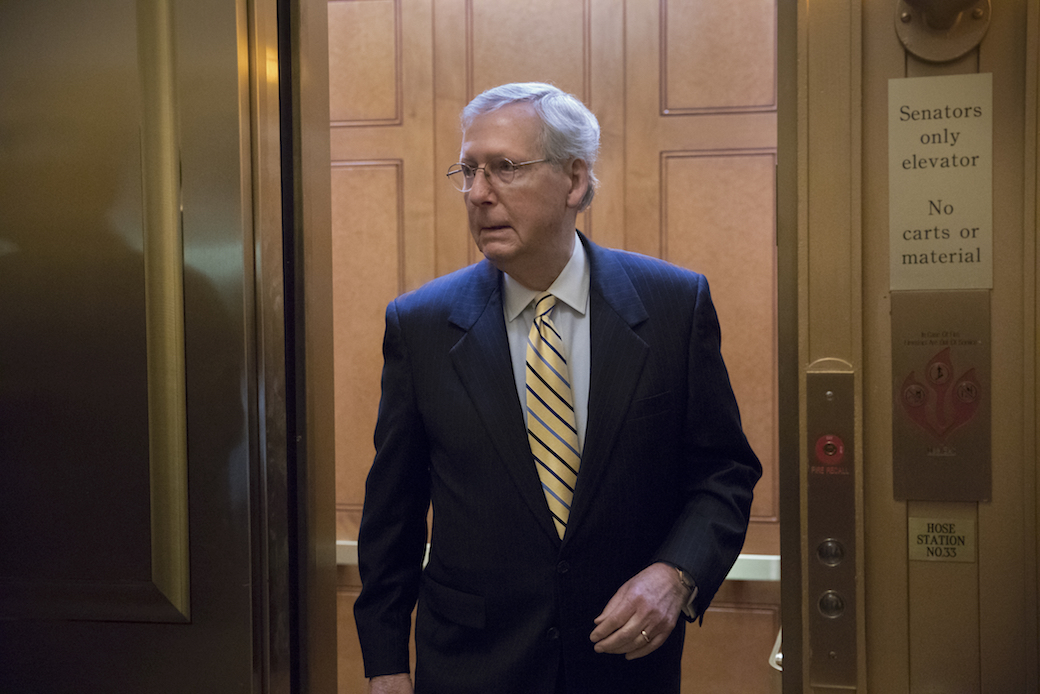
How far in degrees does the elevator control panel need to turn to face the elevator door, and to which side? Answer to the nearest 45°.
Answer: approximately 90° to its right

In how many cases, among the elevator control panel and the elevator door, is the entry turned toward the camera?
2

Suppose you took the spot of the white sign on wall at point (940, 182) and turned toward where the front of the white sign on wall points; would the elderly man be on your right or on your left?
on your right

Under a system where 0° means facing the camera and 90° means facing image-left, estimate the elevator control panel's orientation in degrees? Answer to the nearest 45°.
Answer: approximately 0°

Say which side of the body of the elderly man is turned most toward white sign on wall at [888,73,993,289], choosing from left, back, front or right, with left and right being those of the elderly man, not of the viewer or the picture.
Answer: left
